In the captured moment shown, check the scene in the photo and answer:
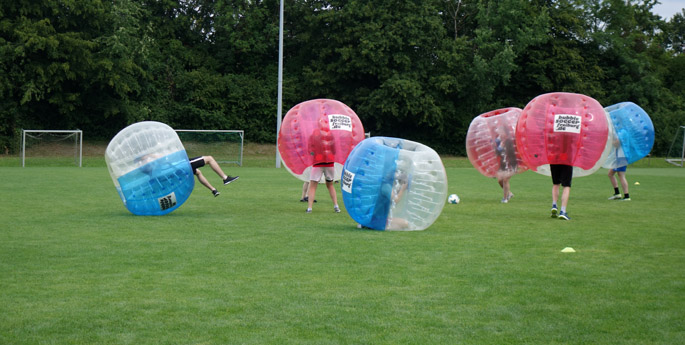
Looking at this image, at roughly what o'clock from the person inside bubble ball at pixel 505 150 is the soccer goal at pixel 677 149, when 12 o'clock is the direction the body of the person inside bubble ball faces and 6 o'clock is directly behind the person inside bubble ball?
The soccer goal is roughly at 5 o'clock from the person inside bubble ball.

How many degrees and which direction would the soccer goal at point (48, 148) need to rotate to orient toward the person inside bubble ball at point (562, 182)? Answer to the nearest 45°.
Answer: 0° — it already faces them

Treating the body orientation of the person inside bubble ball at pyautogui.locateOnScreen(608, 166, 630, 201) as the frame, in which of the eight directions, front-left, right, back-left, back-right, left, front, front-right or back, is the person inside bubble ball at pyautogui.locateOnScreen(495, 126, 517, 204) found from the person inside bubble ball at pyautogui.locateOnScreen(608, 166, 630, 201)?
front-left

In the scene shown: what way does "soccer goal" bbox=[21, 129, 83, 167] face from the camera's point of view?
toward the camera

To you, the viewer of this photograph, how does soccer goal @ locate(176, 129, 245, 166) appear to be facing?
facing the viewer

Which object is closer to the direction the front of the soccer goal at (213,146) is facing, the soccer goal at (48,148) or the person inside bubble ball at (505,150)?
the person inside bubble ball

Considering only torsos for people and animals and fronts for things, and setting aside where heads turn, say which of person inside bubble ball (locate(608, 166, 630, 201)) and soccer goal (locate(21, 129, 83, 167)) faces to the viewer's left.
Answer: the person inside bubble ball

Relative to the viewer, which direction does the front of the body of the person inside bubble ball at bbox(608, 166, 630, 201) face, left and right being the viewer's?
facing to the left of the viewer

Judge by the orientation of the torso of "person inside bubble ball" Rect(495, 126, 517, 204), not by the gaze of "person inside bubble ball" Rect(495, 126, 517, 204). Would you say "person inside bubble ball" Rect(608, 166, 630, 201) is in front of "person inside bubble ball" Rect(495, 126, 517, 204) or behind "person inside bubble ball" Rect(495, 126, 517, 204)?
behind

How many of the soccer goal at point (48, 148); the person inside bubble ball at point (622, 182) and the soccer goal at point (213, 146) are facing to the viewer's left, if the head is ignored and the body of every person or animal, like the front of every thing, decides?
1

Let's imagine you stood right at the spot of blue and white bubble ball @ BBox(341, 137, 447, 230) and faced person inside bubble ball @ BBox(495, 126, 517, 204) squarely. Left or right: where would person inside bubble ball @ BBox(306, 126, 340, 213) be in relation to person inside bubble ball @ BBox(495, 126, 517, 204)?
left

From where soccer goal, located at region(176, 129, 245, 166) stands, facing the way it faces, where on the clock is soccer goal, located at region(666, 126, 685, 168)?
soccer goal, located at region(666, 126, 685, 168) is roughly at 9 o'clock from soccer goal, located at region(176, 129, 245, 166).

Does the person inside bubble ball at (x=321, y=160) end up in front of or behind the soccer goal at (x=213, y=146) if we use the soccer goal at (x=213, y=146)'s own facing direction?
in front
